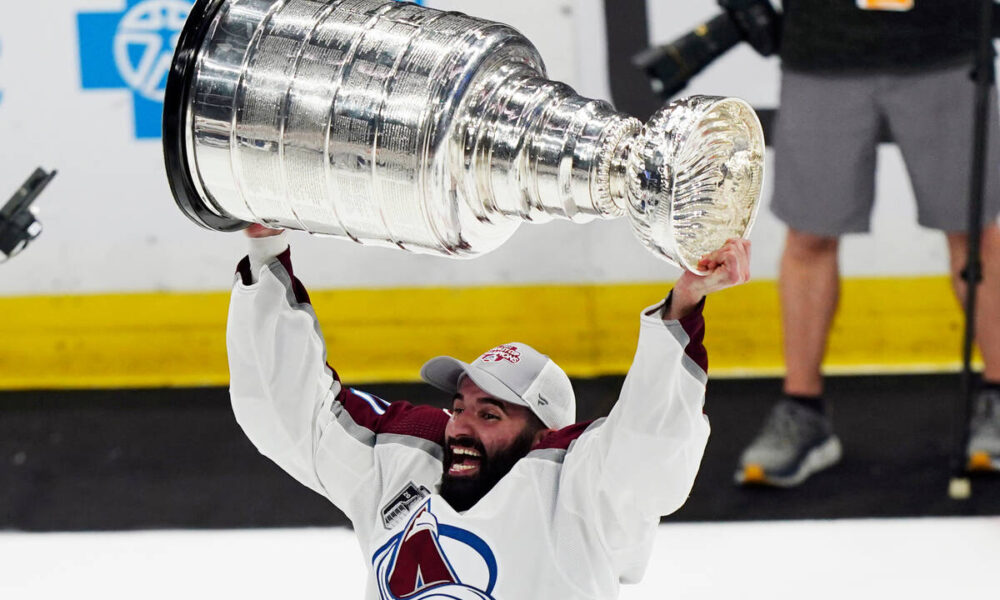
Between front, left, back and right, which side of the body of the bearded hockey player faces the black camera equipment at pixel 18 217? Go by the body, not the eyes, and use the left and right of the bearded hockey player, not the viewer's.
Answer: right

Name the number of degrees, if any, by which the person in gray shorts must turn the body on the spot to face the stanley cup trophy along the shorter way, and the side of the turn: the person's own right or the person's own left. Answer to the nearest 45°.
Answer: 0° — they already face it

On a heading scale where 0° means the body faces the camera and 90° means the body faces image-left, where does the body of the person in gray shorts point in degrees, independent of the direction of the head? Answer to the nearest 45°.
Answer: approximately 0°

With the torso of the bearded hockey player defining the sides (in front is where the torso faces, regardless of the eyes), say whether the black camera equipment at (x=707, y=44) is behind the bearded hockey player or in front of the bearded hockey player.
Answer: behind
